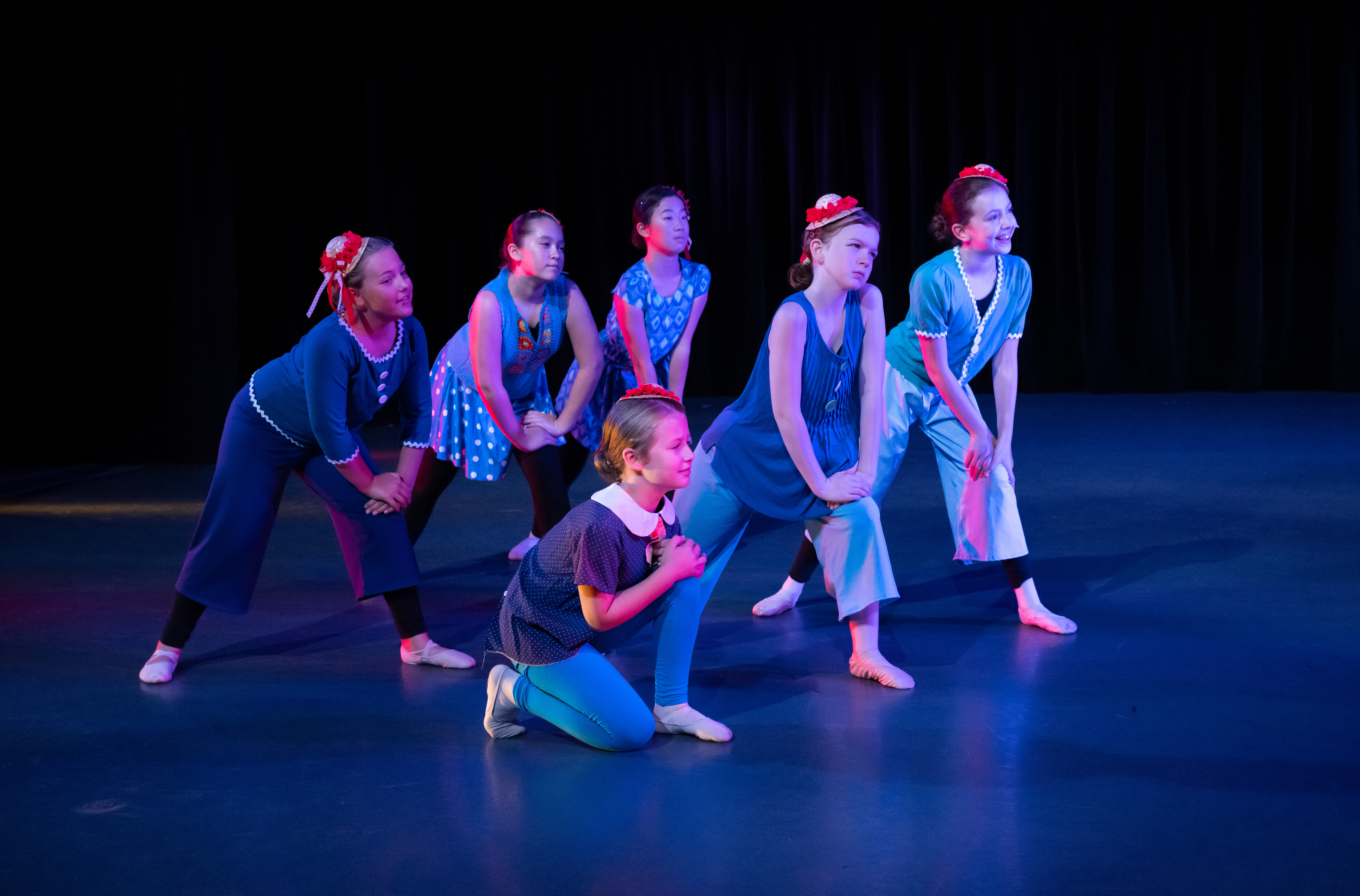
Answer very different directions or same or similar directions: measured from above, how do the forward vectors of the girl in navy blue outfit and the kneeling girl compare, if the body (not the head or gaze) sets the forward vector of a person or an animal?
same or similar directions

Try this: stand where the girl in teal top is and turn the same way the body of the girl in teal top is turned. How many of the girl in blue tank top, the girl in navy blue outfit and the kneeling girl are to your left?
0

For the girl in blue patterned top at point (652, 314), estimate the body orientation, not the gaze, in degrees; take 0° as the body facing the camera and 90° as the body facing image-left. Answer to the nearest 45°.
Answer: approximately 315°

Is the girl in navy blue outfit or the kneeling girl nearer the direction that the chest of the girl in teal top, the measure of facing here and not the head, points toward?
the kneeling girl

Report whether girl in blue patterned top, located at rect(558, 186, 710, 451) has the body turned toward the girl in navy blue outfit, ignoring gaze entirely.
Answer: no

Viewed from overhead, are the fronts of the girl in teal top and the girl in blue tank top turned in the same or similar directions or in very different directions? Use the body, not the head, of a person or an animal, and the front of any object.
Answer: same or similar directions

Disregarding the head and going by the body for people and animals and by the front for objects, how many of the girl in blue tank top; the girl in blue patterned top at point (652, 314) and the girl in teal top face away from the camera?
0

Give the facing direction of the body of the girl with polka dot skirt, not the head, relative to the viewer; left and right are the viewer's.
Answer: facing the viewer and to the right of the viewer

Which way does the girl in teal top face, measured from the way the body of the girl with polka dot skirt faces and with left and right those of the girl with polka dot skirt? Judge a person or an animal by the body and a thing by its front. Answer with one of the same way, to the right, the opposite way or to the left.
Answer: the same way

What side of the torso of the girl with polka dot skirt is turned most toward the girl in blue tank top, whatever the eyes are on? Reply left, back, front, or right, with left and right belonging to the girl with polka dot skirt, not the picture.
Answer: front

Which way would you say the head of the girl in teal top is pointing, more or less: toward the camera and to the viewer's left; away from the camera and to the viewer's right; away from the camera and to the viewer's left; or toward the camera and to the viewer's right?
toward the camera and to the viewer's right

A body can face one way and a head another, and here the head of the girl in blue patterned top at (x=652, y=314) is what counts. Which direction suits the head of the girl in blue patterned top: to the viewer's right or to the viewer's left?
to the viewer's right

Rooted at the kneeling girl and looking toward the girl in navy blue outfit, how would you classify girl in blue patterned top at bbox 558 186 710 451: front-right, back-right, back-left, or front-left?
front-right

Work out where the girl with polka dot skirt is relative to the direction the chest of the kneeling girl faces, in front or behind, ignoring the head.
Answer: behind

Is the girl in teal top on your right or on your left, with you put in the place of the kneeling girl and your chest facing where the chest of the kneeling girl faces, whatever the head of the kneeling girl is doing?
on your left

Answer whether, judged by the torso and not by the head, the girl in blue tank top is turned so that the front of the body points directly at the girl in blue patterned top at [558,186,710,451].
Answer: no

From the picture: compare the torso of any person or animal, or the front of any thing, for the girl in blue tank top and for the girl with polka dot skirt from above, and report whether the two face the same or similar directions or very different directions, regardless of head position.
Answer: same or similar directions

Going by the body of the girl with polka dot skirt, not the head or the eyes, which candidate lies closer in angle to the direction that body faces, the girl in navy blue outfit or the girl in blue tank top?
the girl in blue tank top

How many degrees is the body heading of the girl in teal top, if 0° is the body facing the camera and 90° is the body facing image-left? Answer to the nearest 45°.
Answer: approximately 315°

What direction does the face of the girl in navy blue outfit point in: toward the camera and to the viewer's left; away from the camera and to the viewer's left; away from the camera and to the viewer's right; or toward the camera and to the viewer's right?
toward the camera and to the viewer's right

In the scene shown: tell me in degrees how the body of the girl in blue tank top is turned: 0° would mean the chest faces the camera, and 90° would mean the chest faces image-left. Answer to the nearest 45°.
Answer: approximately 315°
